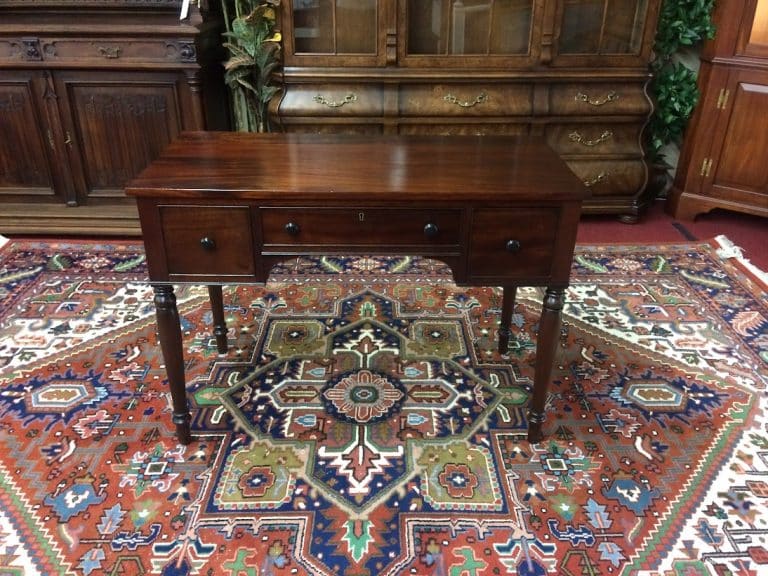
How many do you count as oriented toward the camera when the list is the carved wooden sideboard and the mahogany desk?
2

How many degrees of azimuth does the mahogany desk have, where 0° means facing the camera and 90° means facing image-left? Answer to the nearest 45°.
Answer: approximately 0°

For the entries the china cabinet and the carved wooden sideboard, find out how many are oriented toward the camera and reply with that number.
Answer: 2

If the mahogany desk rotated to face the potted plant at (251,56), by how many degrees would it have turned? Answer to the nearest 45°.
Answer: approximately 180°

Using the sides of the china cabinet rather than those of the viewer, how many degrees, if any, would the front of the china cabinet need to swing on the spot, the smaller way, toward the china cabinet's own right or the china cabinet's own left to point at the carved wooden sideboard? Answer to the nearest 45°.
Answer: approximately 90° to the china cabinet's own right

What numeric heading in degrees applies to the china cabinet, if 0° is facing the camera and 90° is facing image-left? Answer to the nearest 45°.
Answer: approximately 0°

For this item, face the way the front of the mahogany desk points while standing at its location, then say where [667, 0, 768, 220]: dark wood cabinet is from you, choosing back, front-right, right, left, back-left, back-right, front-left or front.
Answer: back-left

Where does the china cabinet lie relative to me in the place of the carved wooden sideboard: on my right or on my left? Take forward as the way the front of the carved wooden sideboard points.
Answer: on my left

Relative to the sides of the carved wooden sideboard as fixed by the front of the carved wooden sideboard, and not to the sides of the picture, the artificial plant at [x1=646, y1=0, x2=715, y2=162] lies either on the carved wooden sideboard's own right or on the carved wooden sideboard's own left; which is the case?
on the carved wooden sideboard's own left

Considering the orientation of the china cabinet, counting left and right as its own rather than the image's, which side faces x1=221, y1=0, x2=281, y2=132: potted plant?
right

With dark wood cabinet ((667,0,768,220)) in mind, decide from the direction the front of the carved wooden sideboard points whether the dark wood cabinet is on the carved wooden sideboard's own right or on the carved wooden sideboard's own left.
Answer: on the carved wooden sideboard's own left

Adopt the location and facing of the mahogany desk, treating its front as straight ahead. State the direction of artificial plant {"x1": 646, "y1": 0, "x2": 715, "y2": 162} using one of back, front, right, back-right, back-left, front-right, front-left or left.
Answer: back-left

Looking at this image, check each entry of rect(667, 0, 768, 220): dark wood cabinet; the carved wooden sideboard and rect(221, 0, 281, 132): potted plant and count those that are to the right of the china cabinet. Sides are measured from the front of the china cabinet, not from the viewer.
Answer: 2

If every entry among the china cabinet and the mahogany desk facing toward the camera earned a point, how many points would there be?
2
